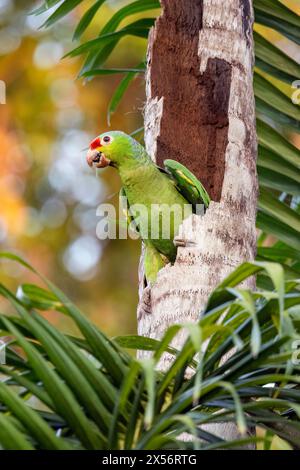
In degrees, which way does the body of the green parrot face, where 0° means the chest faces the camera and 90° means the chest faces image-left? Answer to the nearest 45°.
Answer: approximately 45°
